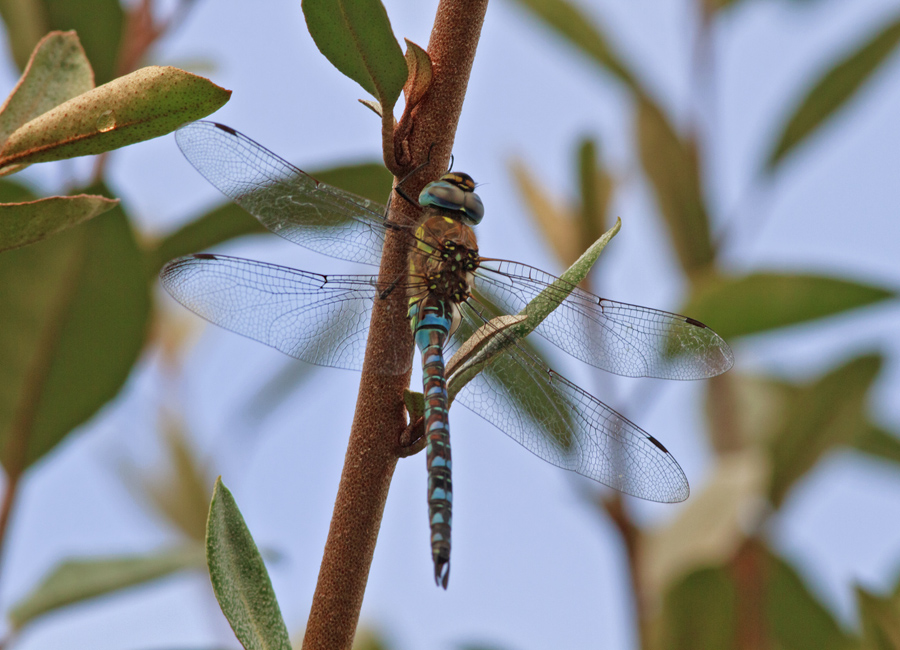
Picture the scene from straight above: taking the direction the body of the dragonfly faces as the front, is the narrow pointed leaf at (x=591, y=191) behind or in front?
in front

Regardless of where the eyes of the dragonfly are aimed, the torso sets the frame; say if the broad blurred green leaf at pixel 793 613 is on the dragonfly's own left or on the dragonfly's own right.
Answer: on the dragonfly's own right

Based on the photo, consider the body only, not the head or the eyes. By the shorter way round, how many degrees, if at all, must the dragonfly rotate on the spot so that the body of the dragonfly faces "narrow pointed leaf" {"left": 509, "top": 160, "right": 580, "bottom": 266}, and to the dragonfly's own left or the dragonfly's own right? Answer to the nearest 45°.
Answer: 0° — it already faces it

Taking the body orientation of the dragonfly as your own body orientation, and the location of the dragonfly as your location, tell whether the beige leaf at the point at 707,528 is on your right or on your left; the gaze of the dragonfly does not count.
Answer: on your right

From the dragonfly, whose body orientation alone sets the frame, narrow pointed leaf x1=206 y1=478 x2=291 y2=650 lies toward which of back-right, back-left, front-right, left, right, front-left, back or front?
left

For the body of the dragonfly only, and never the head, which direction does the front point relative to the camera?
away from the camera

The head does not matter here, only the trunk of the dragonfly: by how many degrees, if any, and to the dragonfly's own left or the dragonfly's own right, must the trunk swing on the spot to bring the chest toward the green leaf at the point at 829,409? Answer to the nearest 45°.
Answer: approximately 45° to the dragonfly's own right

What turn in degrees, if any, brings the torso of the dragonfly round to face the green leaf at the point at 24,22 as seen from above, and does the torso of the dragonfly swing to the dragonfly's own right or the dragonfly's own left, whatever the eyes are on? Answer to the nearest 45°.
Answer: approximately 90° to the dragonfly's own left

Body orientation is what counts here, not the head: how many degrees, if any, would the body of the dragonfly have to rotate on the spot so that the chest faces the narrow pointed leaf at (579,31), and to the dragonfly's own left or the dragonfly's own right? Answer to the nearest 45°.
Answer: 0° — it already faces it

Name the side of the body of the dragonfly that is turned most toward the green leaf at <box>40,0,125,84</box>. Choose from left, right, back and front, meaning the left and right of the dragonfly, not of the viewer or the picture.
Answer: left
